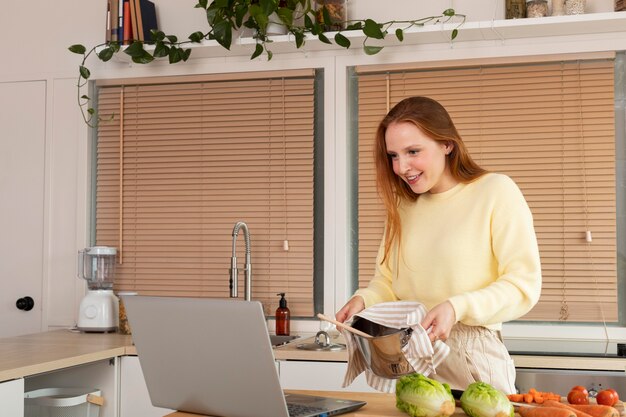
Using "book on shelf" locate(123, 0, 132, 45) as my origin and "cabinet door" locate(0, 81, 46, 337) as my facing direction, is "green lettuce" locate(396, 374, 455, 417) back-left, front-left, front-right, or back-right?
back-left

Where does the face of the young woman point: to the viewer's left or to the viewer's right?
to the viewer's left

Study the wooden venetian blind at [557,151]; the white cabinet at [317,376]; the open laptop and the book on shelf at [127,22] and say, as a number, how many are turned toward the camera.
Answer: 3

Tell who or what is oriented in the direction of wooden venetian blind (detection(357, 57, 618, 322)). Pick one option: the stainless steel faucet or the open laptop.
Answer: the open laptop

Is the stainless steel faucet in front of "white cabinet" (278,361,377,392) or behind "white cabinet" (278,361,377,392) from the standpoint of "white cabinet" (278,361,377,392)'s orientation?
behind

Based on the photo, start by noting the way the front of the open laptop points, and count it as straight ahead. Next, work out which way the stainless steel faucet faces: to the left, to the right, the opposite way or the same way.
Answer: the opposite way

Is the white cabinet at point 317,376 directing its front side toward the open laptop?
yes
